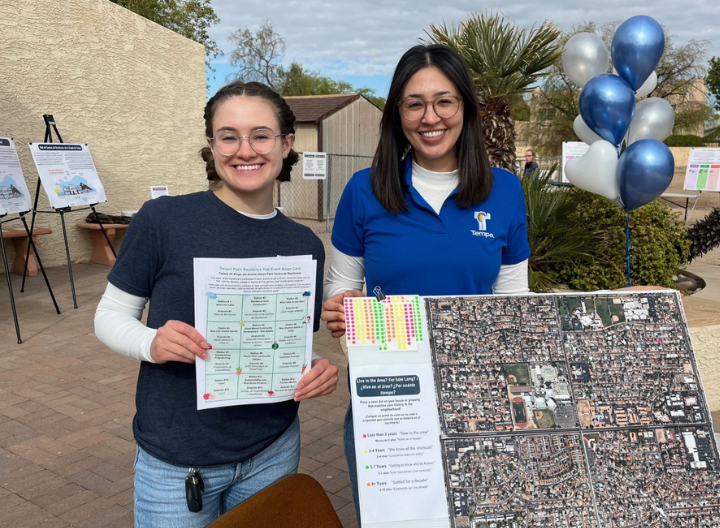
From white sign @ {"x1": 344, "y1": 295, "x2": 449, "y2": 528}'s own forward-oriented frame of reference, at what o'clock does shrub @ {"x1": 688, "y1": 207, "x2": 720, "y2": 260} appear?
The shrub is roughly at 7 o'clock from the white sign.

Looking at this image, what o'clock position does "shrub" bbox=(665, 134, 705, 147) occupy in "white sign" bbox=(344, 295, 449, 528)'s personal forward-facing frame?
The shrub is roughly at 7 o'clock from the white sign.

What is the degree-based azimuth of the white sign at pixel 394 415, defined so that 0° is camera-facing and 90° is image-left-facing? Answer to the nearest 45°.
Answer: approximately 0°

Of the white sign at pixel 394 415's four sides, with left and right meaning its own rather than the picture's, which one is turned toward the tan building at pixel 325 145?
back

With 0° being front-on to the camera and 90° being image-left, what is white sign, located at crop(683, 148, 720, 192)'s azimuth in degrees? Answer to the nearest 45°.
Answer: approximately 0°

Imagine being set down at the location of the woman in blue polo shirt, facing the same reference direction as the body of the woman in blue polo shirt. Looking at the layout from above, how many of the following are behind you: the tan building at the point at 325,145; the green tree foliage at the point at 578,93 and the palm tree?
3

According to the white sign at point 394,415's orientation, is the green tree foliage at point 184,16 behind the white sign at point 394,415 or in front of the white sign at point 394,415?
behind

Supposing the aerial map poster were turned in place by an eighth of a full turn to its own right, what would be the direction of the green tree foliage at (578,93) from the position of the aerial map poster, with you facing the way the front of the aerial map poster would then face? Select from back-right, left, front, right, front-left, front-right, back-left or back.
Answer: back-right

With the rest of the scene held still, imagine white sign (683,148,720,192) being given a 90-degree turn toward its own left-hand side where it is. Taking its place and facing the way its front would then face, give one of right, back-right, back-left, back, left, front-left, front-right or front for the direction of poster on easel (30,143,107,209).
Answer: back-right

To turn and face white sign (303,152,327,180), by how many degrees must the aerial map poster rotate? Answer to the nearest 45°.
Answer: approximately 135° to its right

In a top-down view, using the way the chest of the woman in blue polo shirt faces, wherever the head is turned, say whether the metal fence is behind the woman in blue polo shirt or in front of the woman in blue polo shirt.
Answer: behind

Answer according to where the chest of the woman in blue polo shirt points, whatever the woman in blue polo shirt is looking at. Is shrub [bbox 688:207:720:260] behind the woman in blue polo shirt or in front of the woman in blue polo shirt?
behind

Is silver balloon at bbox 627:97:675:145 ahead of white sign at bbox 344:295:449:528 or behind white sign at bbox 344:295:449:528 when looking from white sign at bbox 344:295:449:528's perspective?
behind
